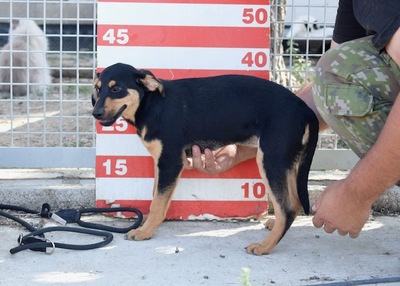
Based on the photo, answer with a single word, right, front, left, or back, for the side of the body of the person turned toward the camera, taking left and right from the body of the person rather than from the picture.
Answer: left

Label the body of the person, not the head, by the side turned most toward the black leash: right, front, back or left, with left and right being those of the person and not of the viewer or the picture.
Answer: front

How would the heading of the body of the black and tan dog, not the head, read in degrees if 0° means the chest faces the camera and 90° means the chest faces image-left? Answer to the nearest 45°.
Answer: approximately 90°

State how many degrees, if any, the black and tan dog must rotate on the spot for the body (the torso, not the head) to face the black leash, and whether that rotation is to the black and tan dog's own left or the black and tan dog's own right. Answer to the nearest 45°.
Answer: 0° — it already faces it

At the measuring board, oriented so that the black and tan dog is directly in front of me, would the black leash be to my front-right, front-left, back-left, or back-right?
front-right
